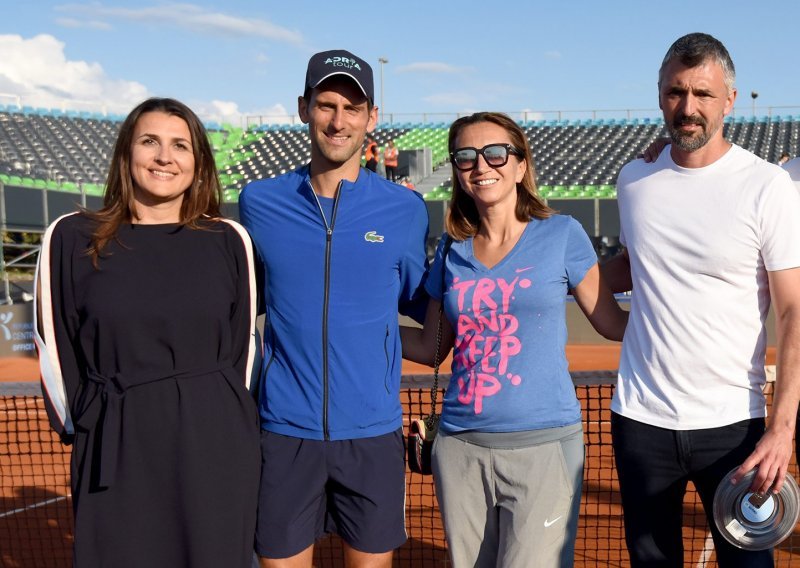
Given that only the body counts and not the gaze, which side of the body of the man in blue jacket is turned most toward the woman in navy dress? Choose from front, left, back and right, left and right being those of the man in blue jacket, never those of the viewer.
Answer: right

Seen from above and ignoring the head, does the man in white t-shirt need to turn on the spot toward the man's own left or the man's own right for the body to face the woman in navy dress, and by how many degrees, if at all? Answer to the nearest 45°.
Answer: approximately 45° to the man's own right

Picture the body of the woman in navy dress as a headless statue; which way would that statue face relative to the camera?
toward the camera

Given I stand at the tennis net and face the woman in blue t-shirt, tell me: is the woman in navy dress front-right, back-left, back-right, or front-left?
front-right

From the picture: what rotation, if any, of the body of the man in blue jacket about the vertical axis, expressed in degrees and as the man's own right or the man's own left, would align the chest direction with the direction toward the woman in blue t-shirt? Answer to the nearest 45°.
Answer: approximately 90° to the man's own left

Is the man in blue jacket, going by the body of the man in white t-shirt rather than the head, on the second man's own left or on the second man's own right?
on the second man's own right

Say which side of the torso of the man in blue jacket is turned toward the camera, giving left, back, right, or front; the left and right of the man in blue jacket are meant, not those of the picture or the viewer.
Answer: front

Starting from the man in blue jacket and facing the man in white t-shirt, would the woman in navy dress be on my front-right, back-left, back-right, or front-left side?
back-right

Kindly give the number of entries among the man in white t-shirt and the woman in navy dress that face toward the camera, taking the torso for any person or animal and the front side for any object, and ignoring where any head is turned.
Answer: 2

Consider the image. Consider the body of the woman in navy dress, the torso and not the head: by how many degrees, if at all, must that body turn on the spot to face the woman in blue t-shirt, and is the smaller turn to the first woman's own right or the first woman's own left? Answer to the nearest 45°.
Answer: approximately 90° to the first woman's own left

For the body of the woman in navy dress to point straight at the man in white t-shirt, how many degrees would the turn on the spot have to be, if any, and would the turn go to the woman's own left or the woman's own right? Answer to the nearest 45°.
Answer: approximately 90° to the woman's own left

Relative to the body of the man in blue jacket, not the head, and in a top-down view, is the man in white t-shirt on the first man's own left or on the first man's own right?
on the first man's own left
